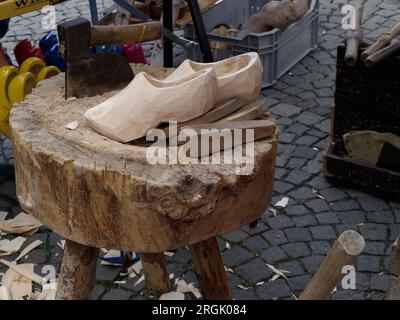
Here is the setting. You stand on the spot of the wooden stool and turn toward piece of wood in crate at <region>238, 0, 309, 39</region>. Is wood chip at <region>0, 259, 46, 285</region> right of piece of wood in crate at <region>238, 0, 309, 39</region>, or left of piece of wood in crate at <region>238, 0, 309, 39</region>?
left

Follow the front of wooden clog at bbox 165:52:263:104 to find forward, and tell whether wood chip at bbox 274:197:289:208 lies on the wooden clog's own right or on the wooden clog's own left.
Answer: on the wooden clog's own right
